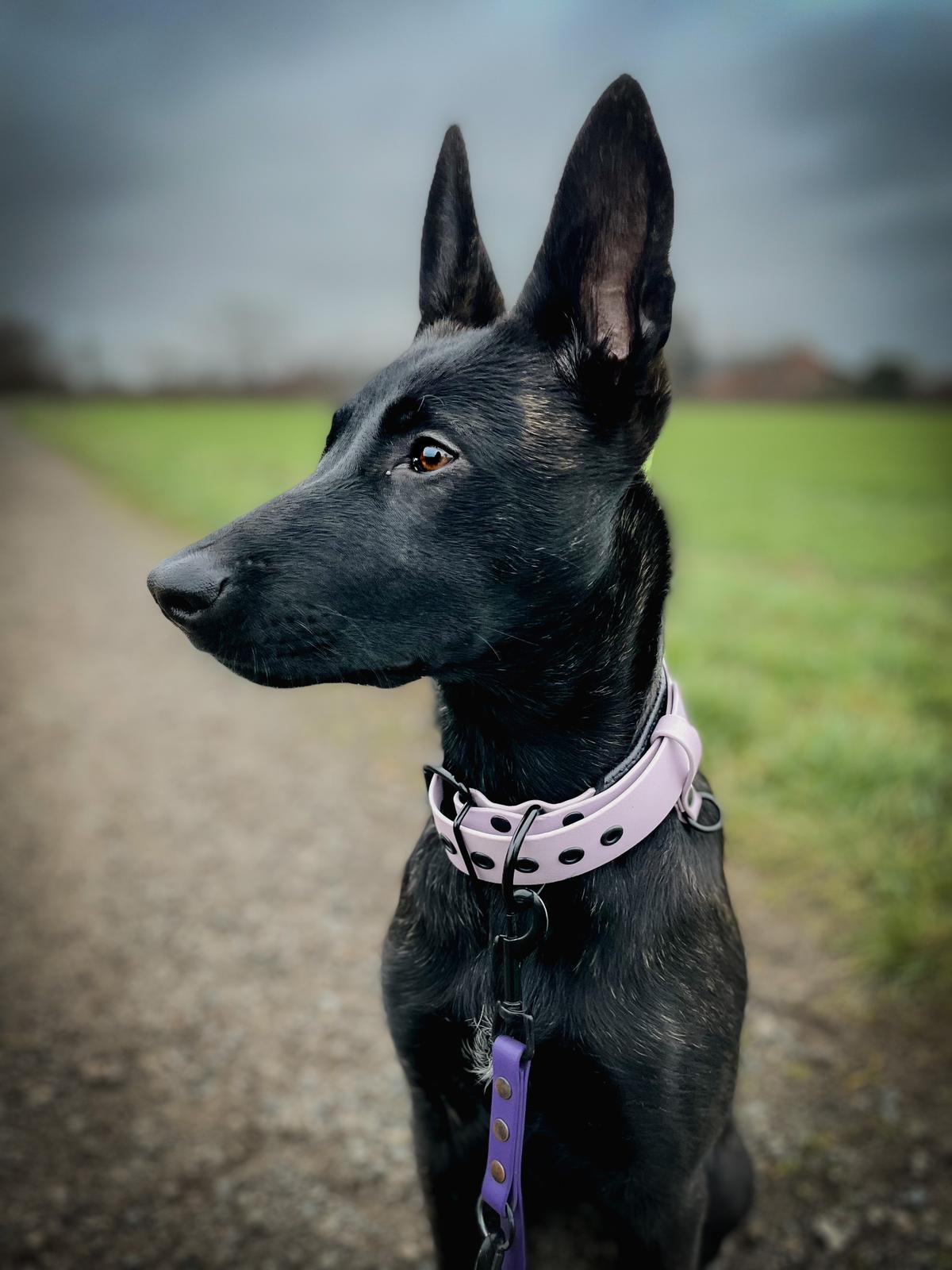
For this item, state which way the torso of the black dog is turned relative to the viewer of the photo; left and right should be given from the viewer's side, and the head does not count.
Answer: facing the viewer and to the left of the viewer
